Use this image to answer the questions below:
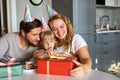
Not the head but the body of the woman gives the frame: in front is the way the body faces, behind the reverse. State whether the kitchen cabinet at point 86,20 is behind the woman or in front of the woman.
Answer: behind

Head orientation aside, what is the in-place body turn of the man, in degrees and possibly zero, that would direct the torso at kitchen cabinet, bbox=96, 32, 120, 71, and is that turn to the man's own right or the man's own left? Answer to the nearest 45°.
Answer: approximately 90° to the man's own left

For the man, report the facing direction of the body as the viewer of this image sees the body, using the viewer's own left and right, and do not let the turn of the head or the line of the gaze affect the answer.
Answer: facing the viewer and to the right of the viewer

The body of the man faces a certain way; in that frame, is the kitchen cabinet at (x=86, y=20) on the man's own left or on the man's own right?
on the man's own left

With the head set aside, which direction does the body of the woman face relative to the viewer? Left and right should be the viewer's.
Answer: facing the viewer and to the left of the viewer

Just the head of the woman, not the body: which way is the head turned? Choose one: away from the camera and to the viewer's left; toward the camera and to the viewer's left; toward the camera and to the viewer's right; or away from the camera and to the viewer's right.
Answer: toward the camera and to the viewer's left

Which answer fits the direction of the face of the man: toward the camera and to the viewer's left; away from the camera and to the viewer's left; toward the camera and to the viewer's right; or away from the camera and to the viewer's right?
toward the camera and to the viewer's right

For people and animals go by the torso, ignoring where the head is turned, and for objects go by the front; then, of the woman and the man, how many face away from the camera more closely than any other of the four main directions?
0

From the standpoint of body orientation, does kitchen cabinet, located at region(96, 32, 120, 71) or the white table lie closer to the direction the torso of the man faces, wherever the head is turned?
the white table
